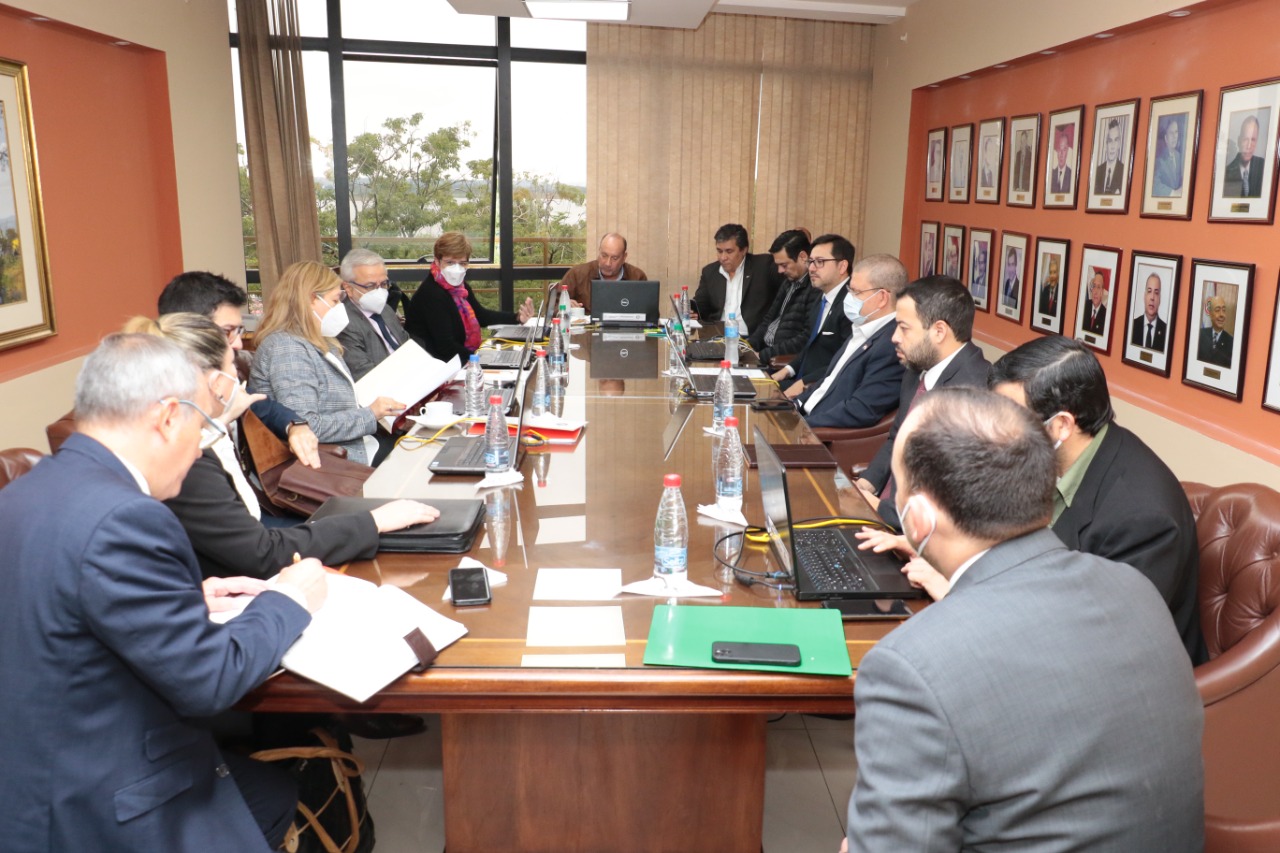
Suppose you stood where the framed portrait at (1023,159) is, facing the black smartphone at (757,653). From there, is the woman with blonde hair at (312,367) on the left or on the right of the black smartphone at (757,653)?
right

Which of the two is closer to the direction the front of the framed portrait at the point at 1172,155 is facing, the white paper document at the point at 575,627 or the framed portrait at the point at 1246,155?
the white paper document

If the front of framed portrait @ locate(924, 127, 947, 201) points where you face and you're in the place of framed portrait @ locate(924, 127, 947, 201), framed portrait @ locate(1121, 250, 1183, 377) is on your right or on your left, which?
on your left

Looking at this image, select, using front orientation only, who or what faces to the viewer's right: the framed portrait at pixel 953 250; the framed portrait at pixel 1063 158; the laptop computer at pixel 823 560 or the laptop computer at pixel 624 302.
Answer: the laptop computer at pixel 823 560

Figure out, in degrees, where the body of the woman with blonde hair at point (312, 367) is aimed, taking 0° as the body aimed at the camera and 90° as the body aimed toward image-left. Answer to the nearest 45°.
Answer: approximately 270°

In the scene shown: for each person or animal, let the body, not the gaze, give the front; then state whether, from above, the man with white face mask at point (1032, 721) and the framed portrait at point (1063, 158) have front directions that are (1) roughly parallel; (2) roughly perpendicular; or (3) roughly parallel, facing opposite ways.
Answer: roughly perpendicular

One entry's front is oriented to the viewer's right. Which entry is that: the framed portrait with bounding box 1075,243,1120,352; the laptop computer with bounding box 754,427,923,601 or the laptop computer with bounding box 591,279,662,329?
the laptop computer with bounding box 754,427,923,601

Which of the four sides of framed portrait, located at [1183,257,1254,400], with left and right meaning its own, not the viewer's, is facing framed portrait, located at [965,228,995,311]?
right

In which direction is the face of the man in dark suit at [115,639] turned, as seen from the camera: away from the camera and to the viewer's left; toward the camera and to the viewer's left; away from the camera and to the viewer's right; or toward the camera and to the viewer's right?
away from the camera and to the viewer's right

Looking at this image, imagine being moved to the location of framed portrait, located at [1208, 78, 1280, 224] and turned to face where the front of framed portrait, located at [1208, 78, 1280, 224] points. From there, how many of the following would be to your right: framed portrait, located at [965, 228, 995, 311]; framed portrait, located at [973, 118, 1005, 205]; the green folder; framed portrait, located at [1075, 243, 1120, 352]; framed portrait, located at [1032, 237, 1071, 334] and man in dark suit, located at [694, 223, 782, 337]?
5

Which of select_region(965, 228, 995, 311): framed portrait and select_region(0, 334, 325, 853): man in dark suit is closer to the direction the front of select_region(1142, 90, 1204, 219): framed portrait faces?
the man in dark suit

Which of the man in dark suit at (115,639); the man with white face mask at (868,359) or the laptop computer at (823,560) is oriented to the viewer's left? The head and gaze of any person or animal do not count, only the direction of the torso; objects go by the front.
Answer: the man with white face mask

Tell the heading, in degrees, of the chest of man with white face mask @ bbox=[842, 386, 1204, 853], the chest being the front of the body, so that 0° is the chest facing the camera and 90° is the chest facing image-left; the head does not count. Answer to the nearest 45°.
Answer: approximately 135°

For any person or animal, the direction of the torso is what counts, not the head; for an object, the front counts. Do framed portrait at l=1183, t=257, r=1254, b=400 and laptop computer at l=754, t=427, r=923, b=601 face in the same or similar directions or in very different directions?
very different directions

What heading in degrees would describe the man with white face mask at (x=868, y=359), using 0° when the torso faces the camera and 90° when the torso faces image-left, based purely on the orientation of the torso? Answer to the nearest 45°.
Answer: approximately 90°
